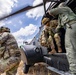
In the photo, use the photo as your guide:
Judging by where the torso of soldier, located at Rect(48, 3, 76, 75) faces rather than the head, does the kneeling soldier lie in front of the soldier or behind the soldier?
in front

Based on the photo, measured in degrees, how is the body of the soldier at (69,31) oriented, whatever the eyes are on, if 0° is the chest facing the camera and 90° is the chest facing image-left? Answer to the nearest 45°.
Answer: approximately 90°

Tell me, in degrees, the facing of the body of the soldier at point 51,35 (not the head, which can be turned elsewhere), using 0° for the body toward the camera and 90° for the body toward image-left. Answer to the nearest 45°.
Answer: approximately 45°

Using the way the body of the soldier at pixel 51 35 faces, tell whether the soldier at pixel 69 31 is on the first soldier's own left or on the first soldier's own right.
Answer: on the first soldier's own left
